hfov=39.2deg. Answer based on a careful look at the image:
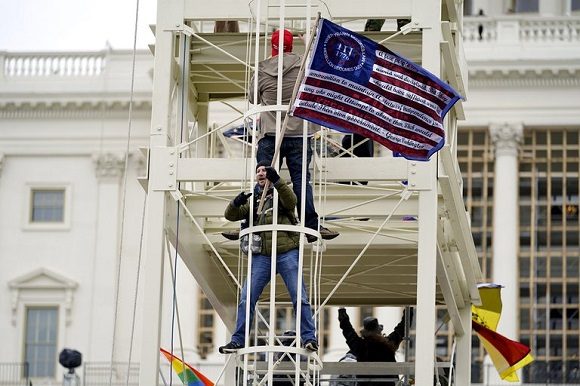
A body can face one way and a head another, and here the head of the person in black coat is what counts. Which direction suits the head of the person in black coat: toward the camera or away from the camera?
away from the camera

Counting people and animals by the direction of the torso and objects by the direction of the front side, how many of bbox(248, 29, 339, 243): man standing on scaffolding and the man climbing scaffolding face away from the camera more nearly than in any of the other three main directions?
1

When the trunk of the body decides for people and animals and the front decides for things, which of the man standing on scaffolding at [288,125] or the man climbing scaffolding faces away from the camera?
the man standing on scaffolding

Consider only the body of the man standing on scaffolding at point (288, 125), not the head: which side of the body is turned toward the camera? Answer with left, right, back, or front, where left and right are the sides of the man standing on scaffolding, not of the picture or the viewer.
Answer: back

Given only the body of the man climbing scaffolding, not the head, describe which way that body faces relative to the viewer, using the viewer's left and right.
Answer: facing the viewer and to the left of the viewer
